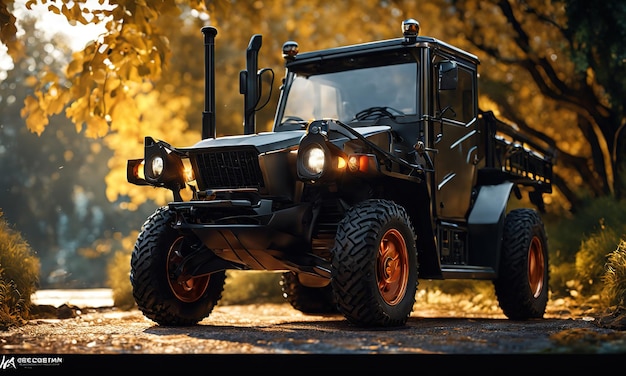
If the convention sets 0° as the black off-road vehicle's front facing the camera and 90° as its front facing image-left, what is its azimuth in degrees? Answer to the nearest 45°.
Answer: approximately 45°

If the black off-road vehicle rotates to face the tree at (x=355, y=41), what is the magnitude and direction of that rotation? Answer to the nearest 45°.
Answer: approximately 135° to its right

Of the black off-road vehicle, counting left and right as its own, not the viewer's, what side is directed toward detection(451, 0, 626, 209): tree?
back
